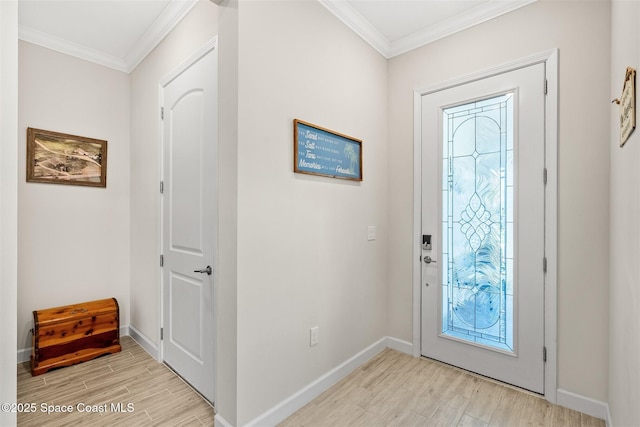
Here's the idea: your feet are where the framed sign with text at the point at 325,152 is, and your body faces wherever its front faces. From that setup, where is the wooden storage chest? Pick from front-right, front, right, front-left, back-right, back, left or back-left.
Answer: back-right

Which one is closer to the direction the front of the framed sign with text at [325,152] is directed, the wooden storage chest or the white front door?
the white front door

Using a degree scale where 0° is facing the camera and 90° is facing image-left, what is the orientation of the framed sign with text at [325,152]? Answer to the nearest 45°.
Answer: approximately 315°

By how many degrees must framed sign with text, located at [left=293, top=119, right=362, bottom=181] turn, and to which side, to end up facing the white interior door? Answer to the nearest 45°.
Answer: approximately 135° to its right
